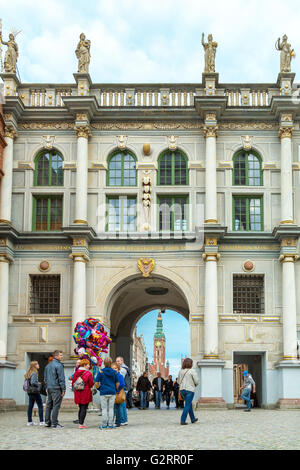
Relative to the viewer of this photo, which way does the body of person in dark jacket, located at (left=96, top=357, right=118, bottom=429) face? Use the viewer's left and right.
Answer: facing away from the viewer

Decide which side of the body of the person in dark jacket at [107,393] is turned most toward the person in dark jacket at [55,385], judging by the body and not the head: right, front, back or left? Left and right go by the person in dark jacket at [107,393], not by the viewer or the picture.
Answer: left

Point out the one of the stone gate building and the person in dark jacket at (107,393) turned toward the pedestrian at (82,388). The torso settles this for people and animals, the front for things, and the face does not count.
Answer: the stone gate building

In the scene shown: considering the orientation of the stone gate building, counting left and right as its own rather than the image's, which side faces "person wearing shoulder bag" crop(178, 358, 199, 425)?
front

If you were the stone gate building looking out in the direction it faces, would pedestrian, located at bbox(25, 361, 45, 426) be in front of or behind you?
in front

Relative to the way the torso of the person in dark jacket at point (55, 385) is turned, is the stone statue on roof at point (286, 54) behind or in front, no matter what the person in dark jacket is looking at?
in front

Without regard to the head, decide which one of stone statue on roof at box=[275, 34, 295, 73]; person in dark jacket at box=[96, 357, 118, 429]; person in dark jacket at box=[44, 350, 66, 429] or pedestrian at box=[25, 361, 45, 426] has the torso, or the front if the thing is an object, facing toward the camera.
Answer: the stone statue on roof
